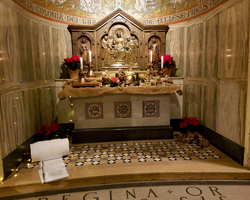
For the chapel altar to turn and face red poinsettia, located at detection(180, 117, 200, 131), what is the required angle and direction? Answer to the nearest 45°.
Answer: approximately 90° to its left

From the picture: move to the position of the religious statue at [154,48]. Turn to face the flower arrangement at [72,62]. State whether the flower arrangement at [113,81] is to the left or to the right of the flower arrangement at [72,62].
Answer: left

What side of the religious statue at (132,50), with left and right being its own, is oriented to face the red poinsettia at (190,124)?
left

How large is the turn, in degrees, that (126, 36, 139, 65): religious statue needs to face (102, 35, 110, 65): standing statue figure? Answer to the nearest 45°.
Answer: approximately 45° to its right

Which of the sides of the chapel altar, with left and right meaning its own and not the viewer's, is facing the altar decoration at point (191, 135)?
left

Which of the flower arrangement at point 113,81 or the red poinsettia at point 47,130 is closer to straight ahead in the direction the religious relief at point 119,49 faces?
the flower arrangement

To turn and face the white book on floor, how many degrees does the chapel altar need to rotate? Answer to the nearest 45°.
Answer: approximately 45° to its right

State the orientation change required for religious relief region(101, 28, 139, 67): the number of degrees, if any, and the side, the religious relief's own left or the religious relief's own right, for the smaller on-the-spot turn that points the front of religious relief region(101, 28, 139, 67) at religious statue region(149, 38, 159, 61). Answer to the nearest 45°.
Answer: approximately 90° to the religious relief's own left

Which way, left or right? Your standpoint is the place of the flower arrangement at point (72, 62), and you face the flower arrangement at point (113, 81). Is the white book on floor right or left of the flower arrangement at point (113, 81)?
right

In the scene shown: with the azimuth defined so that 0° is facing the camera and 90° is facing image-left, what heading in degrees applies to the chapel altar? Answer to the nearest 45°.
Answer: approximately 0°
